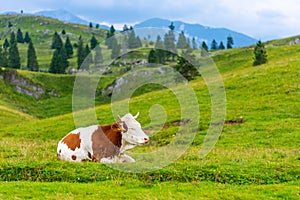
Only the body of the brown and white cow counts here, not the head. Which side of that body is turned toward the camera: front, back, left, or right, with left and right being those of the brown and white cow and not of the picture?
right
